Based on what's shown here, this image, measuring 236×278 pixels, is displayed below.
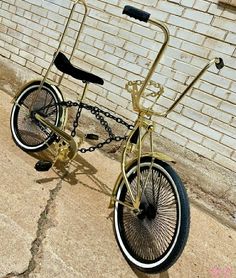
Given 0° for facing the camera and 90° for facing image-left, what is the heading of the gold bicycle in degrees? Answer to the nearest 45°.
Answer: approximately 315°
